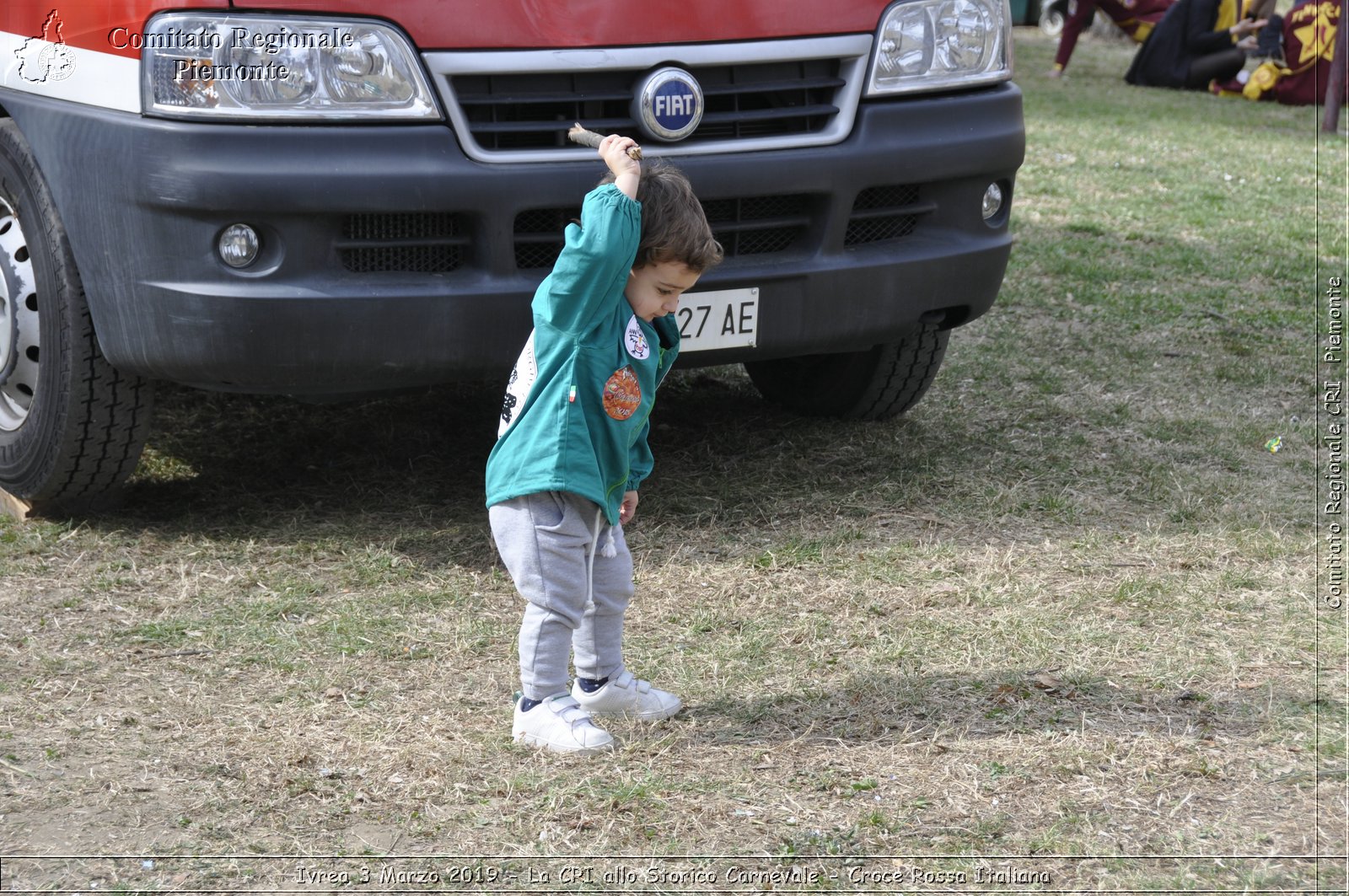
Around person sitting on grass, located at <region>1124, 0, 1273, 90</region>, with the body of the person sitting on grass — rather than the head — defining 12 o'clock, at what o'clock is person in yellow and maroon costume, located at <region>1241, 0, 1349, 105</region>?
The person in yellow and maroon costume is roughly at 1 o'clock from the person sitting on grass.

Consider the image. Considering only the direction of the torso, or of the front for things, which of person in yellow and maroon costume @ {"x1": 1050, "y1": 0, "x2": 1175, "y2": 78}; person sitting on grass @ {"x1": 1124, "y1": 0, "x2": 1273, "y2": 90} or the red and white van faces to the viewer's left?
the person in yellow and maroon costume

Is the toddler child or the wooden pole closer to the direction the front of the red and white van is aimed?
the toddler child

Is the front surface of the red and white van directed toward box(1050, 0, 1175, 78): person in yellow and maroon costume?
no

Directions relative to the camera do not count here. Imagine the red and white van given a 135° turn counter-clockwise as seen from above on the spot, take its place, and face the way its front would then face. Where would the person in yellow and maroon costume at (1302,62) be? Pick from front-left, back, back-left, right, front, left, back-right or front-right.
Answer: front-right

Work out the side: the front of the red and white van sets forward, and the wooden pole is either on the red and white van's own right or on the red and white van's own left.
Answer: on the red and white van's own left

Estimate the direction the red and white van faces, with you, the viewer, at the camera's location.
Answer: facing the viewer and to the right of the viewer

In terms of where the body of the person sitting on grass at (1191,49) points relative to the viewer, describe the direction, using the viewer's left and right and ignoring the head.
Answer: facing to the right of the viewer

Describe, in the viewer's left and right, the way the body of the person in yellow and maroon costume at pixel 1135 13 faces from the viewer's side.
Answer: facing to the left of the viewer

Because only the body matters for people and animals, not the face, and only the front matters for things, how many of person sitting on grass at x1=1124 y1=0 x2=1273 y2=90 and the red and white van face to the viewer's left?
0

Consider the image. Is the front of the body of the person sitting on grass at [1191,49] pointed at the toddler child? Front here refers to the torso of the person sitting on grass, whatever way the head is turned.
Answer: no
